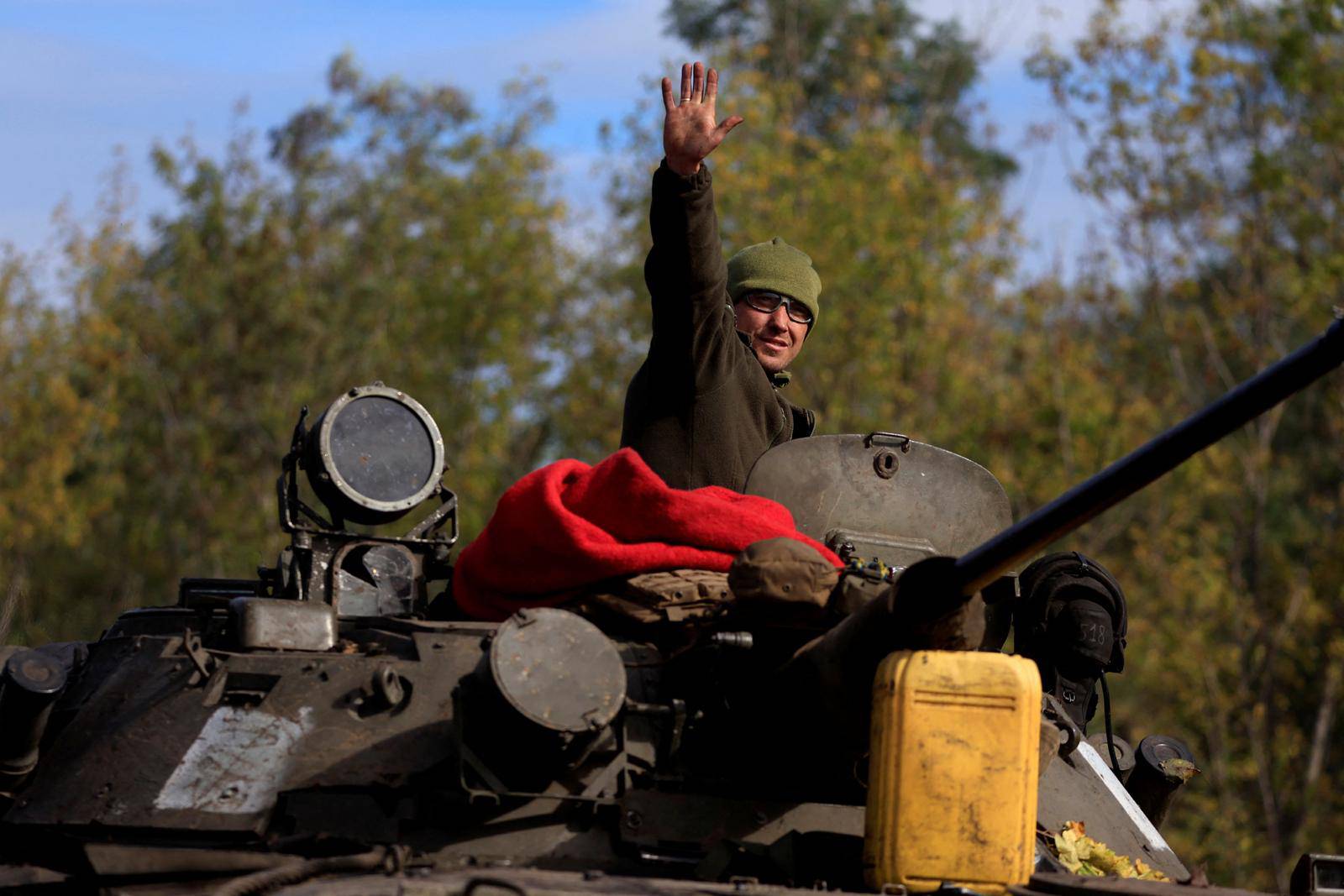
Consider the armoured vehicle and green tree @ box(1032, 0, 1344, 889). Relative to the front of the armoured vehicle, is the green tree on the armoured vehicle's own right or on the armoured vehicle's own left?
on the armoured vehicle's own left

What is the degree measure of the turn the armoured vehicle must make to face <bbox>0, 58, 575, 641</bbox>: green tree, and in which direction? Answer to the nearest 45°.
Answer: approximately 135° to its left

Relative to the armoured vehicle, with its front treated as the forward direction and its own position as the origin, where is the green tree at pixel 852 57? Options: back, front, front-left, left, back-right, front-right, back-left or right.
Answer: back-left

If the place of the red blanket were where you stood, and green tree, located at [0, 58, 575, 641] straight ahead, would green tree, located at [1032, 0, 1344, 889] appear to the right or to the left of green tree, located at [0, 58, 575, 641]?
right

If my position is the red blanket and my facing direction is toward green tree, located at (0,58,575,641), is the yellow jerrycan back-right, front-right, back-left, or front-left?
back-right

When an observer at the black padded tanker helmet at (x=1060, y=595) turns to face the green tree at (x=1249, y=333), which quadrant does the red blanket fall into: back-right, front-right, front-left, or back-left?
back-left

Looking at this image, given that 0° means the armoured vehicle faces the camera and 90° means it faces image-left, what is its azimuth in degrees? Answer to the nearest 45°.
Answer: approximately 315°
